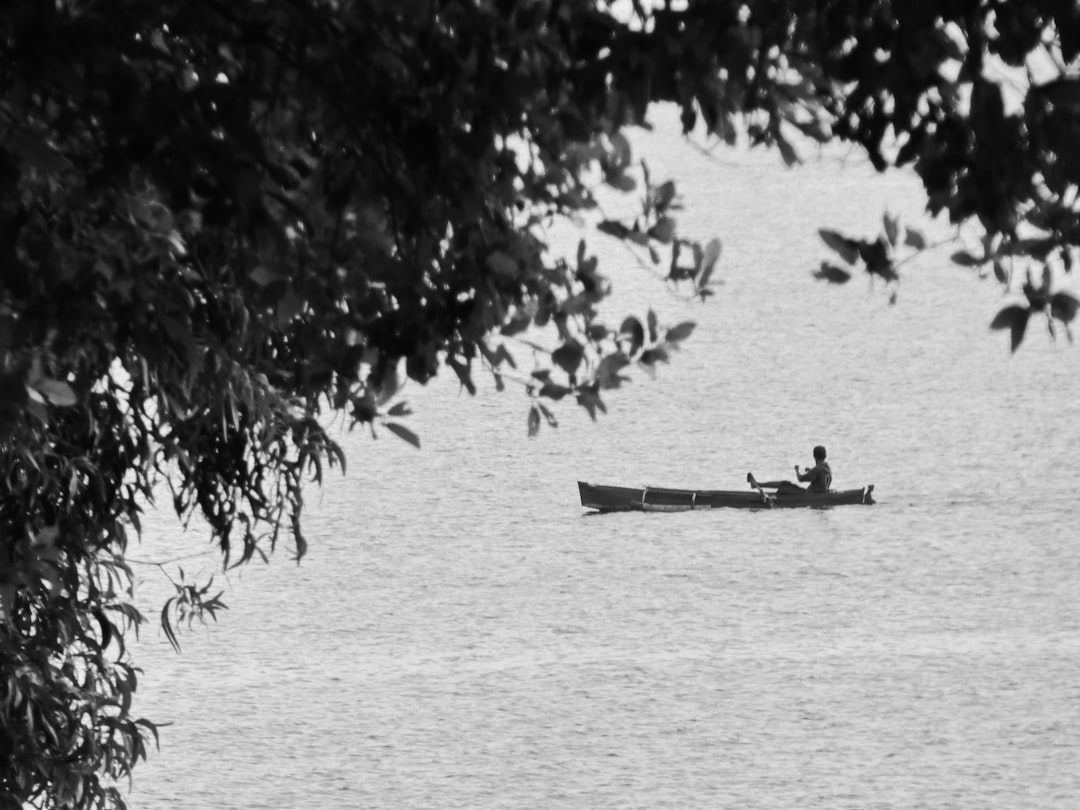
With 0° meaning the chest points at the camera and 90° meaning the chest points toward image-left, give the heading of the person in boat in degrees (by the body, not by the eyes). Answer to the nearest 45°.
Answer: approximately 90°

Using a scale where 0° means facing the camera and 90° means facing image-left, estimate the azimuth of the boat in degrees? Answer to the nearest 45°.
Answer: approximately 90°
